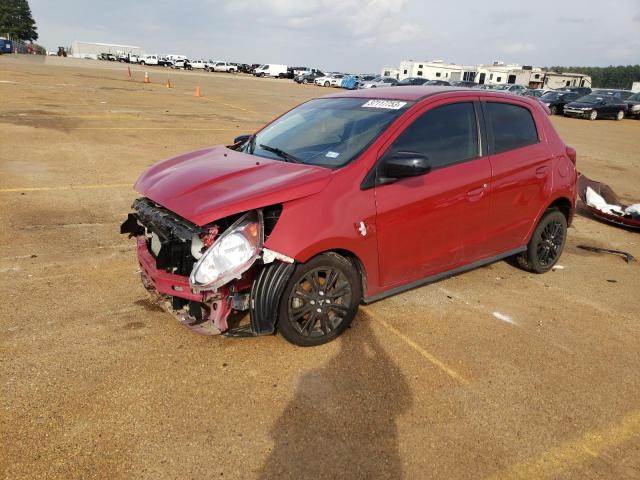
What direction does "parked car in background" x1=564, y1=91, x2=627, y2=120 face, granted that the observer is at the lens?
facing the viewer and to the left of the viewer

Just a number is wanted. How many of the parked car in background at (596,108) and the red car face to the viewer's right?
0

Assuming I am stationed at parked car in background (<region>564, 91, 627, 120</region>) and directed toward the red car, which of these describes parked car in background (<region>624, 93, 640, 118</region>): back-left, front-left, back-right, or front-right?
back-left

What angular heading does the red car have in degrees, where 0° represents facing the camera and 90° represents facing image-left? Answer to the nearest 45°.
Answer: approximately 45°

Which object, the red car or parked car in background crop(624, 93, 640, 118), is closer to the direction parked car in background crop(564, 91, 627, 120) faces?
the red car

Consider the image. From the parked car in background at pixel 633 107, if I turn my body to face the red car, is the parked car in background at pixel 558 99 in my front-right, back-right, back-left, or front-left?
back-right

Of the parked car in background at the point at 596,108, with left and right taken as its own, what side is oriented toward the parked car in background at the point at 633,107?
back

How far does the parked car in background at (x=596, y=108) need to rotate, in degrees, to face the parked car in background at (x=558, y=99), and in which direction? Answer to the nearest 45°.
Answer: approximately 90° to its right

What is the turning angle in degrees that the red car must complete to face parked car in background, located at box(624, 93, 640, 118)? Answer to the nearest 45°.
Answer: approximately 180°

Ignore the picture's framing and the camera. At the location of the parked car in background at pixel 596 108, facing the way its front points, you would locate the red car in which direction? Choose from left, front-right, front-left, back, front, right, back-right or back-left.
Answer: front-left
